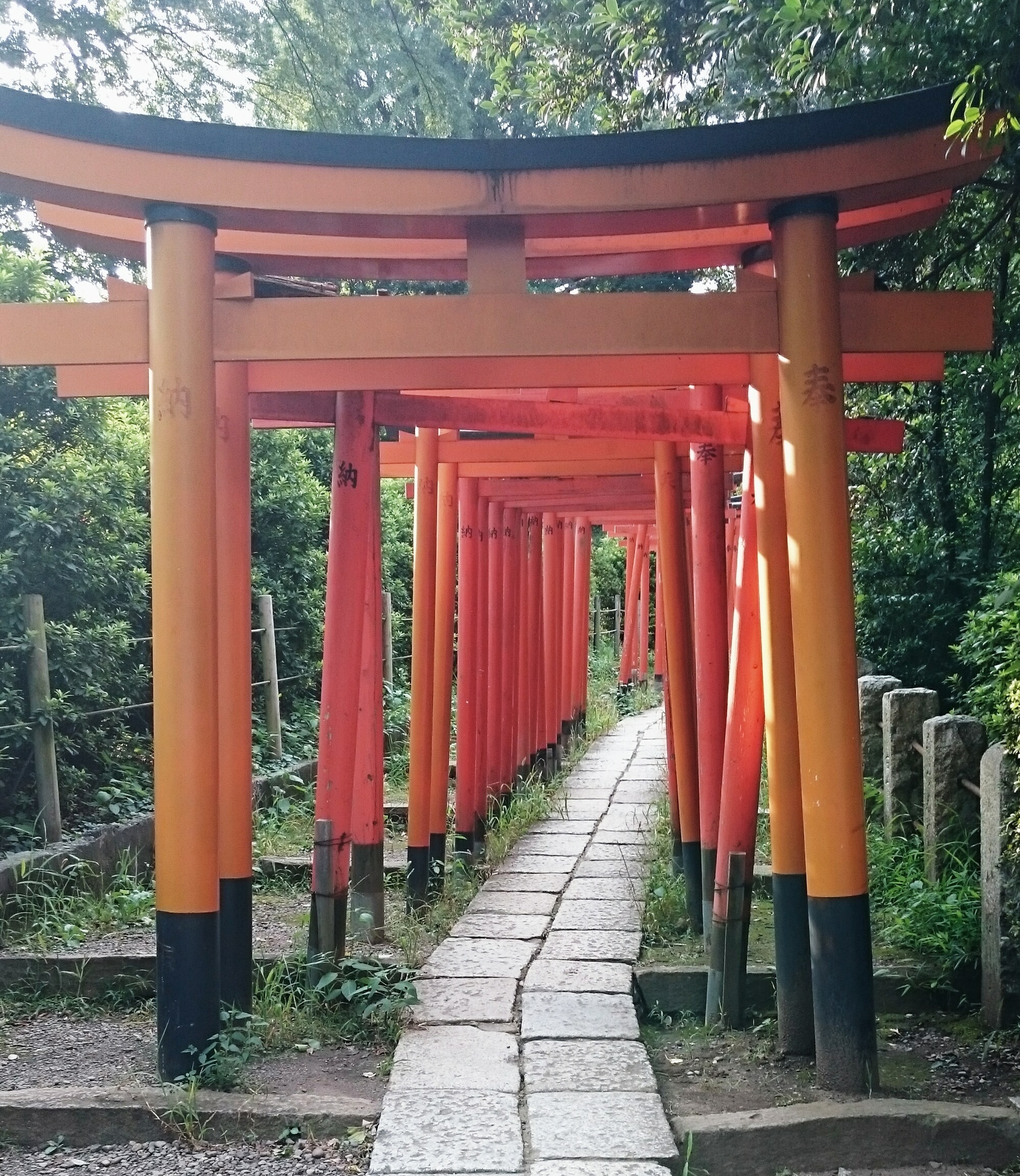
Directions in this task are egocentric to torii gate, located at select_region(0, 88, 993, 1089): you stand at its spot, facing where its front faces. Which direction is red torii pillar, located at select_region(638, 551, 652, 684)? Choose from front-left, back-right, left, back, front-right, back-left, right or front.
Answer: back

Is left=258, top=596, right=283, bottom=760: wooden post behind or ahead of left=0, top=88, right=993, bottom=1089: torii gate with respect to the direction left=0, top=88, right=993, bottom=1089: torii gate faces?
behind

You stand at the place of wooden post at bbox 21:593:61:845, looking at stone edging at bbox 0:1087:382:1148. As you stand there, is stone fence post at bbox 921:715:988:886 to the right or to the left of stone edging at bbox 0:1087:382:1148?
left

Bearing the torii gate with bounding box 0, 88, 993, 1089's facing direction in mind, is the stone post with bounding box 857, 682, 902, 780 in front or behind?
behind

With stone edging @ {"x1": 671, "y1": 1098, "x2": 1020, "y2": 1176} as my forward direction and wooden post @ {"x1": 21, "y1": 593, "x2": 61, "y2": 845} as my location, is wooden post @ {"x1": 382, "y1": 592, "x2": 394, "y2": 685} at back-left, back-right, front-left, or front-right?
back-left

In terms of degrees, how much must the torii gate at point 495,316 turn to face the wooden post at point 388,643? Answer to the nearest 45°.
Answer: approximately 180°

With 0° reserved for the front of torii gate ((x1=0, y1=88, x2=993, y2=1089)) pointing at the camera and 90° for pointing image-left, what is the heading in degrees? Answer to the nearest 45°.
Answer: approximately 0°

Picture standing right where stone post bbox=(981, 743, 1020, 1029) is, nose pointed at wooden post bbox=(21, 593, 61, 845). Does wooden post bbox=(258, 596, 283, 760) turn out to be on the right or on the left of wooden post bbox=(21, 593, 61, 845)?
right

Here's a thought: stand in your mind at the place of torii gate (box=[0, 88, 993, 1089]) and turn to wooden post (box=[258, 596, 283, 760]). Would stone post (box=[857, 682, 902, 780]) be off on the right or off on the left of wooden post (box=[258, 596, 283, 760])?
right

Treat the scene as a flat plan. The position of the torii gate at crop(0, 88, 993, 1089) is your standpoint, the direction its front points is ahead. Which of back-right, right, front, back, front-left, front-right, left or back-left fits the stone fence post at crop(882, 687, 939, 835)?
back-left

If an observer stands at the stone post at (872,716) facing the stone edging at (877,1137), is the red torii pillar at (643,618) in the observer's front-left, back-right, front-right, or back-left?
back-right

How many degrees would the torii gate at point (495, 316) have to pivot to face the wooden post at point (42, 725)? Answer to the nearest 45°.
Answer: approximately 135° to its right
